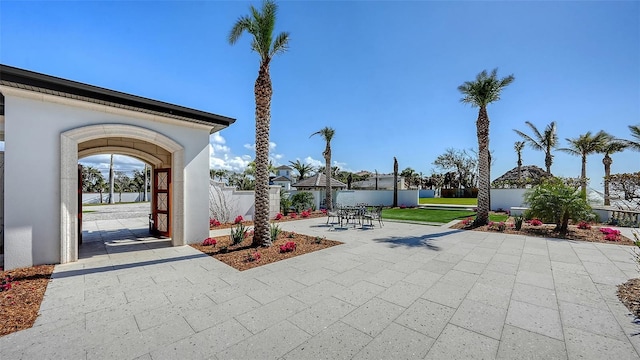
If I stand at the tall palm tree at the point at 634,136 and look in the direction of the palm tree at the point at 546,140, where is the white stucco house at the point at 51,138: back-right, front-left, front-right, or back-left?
front-left

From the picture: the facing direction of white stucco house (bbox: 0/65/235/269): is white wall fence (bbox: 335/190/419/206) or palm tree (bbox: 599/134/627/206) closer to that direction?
the palm tree

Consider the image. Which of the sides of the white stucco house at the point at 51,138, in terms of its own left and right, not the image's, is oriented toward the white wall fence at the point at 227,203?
left

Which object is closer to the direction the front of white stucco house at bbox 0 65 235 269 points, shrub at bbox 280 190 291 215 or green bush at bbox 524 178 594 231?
the green bush

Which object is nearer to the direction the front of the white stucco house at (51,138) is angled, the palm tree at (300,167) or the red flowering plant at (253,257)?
the red flowering plant

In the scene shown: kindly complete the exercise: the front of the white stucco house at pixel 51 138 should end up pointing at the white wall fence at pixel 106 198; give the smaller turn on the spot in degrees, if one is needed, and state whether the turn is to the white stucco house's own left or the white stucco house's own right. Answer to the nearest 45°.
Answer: approximately 135° to the white stucco house's own left

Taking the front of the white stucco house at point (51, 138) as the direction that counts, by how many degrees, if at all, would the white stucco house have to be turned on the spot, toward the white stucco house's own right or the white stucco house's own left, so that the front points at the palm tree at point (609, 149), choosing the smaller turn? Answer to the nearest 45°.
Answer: approximately 45° to the white stucco house's own left

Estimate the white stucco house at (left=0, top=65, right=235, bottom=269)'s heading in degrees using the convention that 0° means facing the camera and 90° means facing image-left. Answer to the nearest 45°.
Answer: approximately 315°
